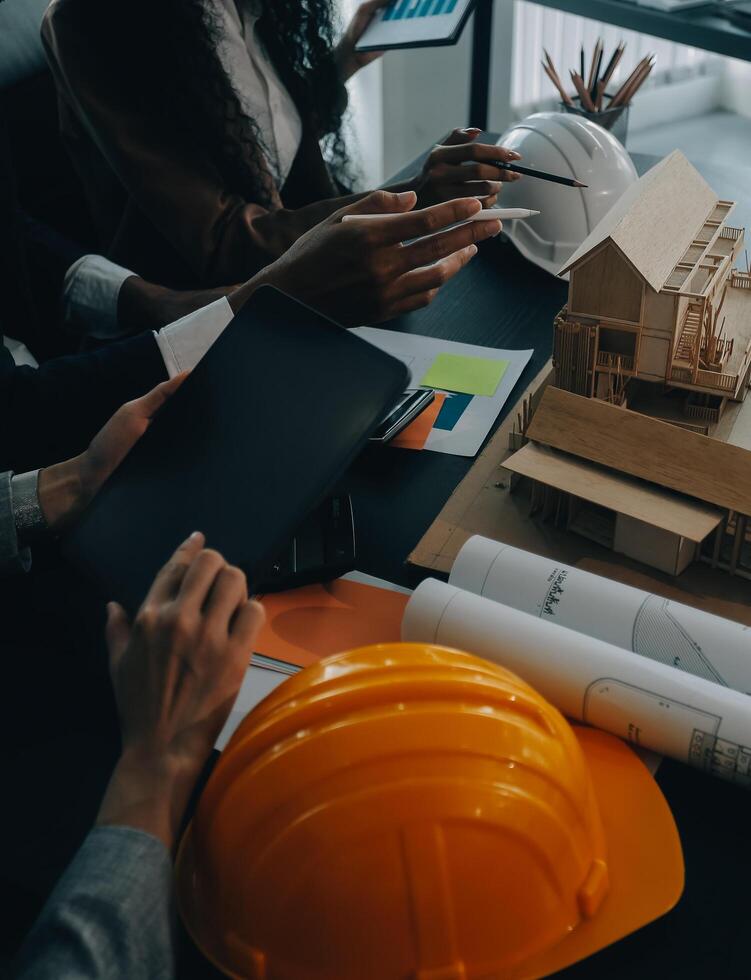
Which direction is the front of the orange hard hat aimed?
to the viewer's right

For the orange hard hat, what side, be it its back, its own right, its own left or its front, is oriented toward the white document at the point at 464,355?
left

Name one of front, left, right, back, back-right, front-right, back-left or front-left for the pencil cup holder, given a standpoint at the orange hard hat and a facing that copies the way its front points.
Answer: left

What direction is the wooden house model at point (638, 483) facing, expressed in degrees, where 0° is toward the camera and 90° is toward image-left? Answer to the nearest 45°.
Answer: approximately 45°

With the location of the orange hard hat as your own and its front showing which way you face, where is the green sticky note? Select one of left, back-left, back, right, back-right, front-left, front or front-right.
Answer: left

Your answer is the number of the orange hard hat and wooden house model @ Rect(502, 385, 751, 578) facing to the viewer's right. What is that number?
1
